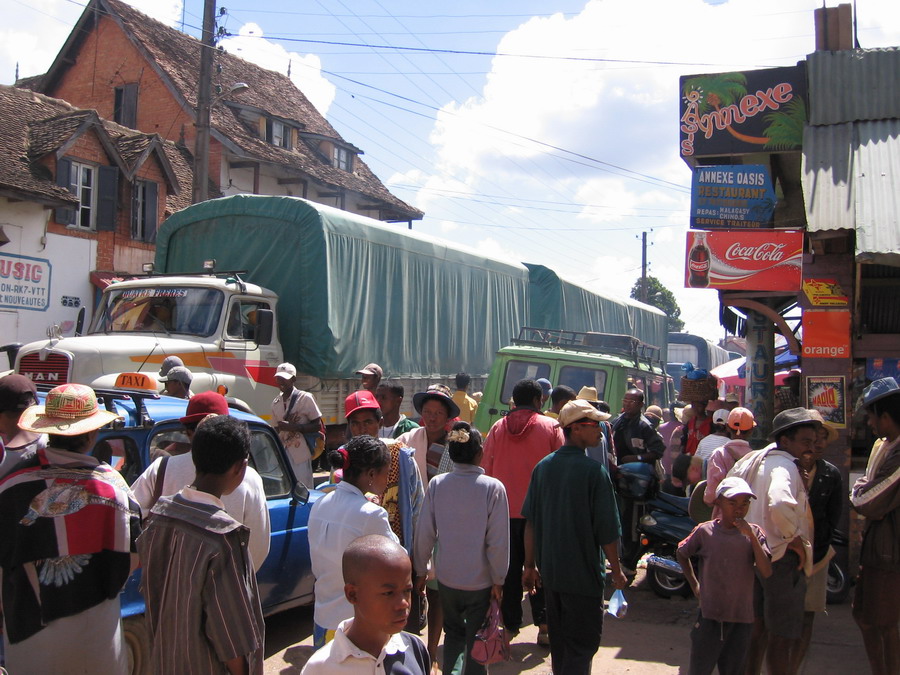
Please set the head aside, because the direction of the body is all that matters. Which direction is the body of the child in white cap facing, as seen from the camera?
toward the camera

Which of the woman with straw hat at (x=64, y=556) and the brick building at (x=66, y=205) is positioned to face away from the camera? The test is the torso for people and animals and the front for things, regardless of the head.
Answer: the woman with straw hat

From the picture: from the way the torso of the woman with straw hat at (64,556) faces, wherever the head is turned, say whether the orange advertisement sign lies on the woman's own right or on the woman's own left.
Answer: on the woman's own right

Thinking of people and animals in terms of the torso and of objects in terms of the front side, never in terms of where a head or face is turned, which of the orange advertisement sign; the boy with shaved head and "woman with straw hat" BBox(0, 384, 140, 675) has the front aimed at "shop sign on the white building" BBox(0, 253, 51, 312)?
the woman with straw hat

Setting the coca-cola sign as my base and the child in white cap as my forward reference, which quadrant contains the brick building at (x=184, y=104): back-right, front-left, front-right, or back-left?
back-right

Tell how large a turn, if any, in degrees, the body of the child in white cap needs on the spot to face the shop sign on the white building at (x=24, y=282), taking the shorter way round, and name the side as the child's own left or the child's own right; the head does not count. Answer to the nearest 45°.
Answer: approximately 135° to the child's own right

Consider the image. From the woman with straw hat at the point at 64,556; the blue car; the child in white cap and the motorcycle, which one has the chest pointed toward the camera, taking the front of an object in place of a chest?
the child in white cap

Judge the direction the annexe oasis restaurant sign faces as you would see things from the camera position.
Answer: facing the viewer

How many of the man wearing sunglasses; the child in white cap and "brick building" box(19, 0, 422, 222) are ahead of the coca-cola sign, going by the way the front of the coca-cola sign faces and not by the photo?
2

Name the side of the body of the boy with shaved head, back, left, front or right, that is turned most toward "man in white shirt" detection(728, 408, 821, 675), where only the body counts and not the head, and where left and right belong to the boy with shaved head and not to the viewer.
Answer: left

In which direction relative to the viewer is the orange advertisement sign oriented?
toward the camera

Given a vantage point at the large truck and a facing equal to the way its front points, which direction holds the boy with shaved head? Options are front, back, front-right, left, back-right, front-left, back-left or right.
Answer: front-left

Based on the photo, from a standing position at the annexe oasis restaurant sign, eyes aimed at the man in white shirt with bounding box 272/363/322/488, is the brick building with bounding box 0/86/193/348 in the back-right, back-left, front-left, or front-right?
front-right
